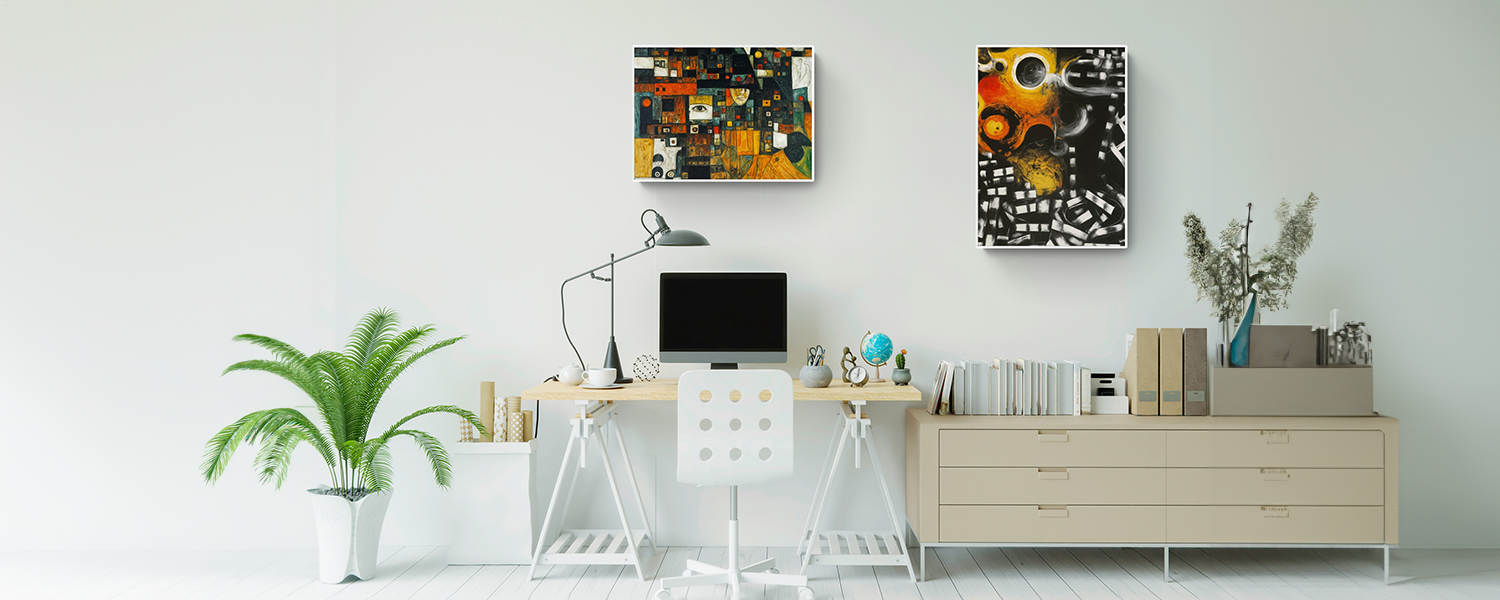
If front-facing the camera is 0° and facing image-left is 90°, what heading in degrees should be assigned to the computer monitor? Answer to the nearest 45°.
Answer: approximately 0°

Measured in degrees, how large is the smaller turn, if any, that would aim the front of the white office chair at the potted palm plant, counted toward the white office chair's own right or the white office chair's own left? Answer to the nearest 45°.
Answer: approximately 90° to the white office chair's own left

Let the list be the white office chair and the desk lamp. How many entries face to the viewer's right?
1

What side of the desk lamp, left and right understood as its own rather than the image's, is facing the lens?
right

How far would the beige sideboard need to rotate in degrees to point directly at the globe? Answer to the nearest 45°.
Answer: approximately 90° to its right

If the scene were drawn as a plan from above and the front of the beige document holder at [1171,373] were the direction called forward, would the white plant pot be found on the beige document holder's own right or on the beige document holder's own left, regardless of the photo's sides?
on the beige document holder's own right

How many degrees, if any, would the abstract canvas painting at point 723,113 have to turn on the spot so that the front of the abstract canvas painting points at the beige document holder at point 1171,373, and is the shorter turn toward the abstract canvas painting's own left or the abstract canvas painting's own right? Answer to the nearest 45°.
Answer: approximately 90° to the abstract canvas painting's own left

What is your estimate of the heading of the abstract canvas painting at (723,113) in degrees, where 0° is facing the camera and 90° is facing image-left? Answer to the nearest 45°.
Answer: approximately 0°

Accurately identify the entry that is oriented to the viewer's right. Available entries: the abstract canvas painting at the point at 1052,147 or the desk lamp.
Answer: the desk lamp

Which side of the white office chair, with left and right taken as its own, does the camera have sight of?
back

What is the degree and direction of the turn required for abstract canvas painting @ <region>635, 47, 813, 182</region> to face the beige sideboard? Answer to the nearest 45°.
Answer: approximately 90° to its left

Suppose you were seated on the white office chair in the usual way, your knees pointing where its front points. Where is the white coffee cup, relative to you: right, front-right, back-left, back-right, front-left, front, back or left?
front-left
